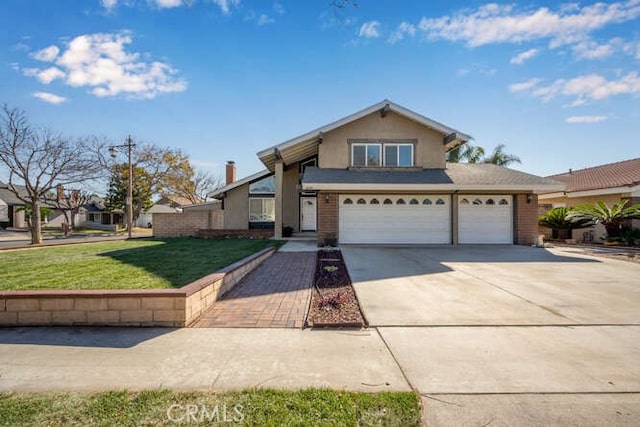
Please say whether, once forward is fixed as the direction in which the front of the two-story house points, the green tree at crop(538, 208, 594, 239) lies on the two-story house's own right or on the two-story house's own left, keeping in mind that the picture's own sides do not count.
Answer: on the two-story house's own left

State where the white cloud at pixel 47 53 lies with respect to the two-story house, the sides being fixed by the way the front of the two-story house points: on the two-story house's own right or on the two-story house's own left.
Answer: on the two-story house's own right

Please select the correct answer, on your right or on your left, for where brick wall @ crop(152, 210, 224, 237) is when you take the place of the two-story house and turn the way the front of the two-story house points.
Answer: on your right

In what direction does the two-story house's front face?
toward the camera
